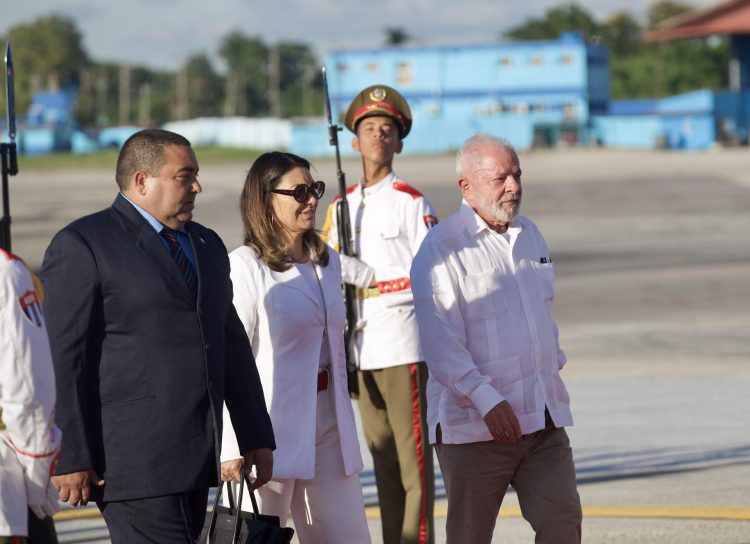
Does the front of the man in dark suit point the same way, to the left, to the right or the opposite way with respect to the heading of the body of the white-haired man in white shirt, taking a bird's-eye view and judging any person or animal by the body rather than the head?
the same way

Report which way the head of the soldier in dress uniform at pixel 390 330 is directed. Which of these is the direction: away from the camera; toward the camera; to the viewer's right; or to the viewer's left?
toward the camera

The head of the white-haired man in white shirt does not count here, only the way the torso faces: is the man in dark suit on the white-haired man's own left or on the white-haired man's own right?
on the white-haired man's own right

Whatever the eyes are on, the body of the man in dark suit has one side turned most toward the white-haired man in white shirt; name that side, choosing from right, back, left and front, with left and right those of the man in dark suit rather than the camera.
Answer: left

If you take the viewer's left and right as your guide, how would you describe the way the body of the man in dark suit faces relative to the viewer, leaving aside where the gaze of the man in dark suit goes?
facing the viewer and to the right of the viewer

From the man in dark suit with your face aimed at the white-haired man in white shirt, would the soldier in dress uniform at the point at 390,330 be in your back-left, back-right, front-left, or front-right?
front-left

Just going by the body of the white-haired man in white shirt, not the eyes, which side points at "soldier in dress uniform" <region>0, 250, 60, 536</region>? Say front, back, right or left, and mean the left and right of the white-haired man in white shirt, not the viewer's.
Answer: right

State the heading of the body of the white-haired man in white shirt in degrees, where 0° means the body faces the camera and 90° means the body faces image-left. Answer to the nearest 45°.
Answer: approximately 315°

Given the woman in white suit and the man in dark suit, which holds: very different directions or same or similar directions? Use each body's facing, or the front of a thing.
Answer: same or similar directions

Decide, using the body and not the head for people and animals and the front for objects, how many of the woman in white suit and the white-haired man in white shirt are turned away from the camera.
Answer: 0

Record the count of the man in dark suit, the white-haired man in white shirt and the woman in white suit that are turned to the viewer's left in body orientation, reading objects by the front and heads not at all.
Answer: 0

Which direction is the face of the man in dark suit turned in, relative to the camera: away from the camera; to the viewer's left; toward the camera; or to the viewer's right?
to the viewer's right

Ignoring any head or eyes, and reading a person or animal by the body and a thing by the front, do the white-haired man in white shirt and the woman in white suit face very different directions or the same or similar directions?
same or similar directions

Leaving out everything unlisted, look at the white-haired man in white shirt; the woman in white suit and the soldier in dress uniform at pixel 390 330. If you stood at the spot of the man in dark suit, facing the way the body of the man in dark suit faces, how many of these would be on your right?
0

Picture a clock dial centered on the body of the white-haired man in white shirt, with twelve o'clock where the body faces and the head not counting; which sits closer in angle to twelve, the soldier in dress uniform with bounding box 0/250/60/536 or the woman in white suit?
the soldier in dress uniform
